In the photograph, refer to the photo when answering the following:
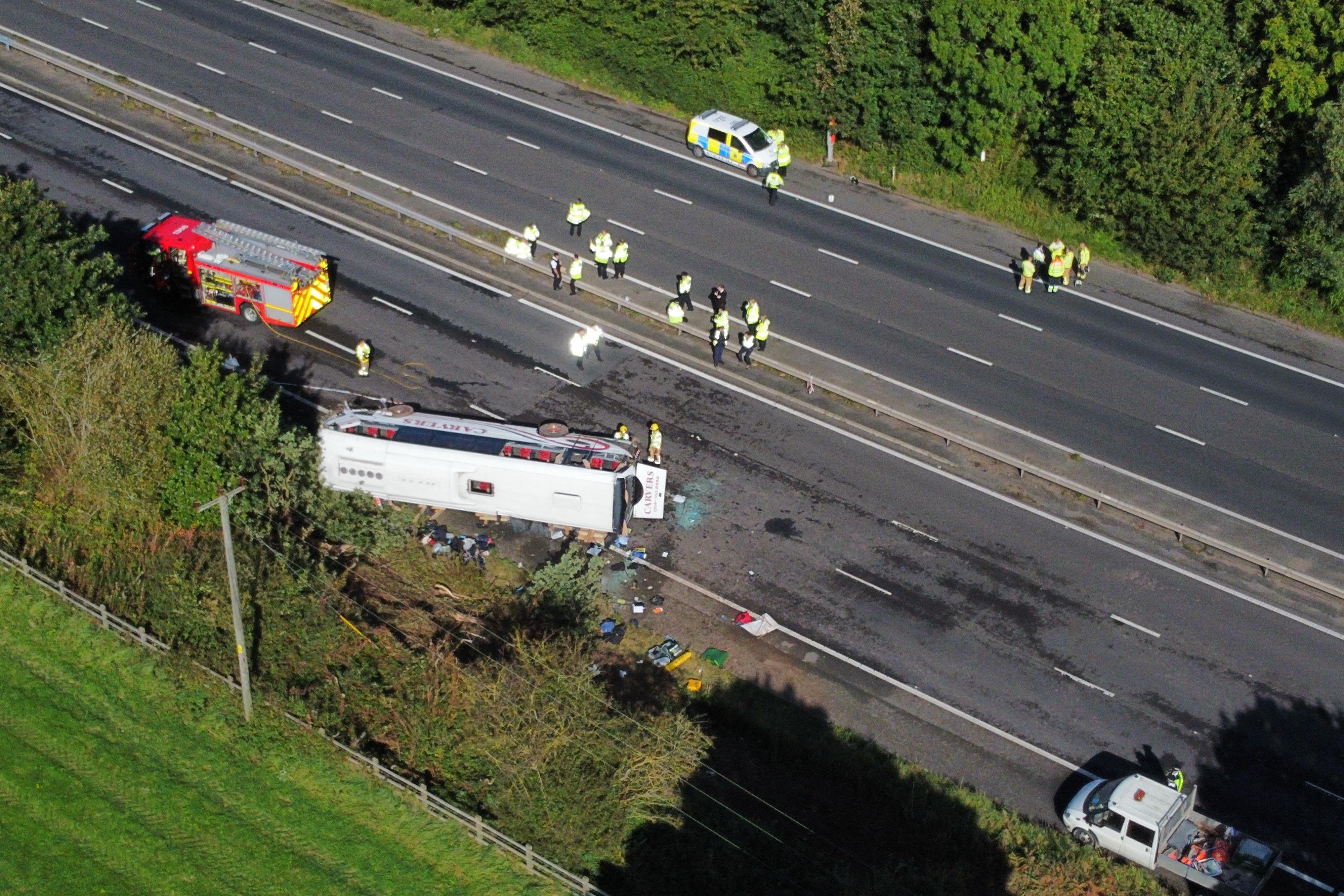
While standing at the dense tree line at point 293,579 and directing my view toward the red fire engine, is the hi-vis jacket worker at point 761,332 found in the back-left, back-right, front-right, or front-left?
front-right

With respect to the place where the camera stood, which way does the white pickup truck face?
facing away from the viewer and to the left of the viewer

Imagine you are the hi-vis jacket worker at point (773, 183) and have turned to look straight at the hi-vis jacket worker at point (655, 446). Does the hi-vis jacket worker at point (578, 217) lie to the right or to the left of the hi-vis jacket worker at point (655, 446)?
right

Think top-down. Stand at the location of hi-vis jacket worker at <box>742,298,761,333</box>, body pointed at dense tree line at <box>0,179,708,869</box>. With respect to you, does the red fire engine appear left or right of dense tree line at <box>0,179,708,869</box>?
right

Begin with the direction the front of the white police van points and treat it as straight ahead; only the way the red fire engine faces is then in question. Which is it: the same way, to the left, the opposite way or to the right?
the opposite way

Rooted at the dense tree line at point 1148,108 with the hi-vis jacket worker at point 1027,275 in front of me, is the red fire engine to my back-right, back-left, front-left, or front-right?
front-right

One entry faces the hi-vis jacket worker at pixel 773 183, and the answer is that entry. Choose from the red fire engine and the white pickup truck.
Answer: the white pickup truck

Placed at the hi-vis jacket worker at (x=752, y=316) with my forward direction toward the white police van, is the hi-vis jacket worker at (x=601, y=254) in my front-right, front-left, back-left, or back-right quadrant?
front-left

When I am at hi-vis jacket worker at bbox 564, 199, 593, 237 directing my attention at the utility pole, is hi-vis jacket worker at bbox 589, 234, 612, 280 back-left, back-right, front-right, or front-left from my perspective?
front-left

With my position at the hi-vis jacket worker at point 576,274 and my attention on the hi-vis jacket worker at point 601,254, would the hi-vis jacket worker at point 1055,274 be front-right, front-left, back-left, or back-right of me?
front-right

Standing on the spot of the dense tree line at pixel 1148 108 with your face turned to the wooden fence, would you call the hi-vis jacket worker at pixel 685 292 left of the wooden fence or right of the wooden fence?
right

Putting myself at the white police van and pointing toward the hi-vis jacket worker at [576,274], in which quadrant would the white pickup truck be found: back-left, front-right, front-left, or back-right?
front-left
